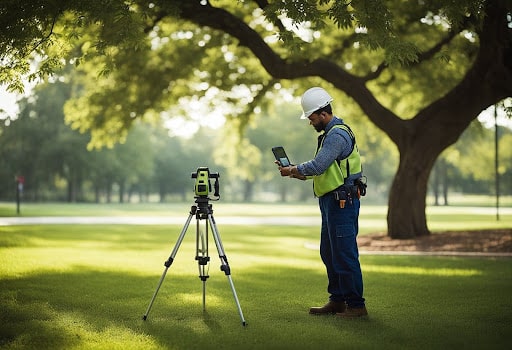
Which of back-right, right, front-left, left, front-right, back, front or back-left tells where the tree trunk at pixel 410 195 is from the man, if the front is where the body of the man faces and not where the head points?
right

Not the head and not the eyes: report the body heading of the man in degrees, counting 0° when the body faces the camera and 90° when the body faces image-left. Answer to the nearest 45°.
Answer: approximately 90°

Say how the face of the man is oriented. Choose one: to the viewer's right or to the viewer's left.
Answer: to the viewer's left
